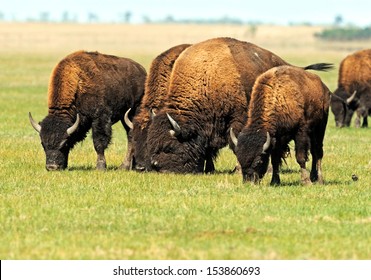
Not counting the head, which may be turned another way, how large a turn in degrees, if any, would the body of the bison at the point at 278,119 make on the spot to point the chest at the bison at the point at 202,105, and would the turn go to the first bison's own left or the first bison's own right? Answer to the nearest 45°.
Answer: approximately 90° to the first bison's own right

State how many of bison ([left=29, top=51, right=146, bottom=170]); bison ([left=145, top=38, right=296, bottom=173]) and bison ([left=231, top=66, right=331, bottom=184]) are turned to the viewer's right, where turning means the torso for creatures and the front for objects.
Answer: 0

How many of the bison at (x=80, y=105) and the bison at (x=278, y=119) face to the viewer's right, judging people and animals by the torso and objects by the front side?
0

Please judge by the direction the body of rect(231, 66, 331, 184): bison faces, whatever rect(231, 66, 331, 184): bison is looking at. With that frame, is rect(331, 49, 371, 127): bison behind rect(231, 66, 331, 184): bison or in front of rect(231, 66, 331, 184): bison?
behind

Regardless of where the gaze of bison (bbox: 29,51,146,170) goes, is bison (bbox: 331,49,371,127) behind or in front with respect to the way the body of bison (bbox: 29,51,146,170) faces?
behind

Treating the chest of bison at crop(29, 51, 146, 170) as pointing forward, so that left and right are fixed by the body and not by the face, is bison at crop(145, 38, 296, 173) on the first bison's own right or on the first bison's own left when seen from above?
on the first bison's own left

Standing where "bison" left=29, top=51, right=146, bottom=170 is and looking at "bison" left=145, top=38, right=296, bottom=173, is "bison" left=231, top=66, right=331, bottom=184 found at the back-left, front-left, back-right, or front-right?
front-right

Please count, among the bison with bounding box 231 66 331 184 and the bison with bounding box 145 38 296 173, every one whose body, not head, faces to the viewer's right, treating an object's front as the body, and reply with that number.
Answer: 0

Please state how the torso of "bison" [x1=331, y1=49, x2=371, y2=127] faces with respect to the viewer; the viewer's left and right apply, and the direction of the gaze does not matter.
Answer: facing the viewer and to the left of the viewer

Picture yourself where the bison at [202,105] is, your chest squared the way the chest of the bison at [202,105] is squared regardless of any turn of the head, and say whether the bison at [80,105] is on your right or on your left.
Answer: on your right
